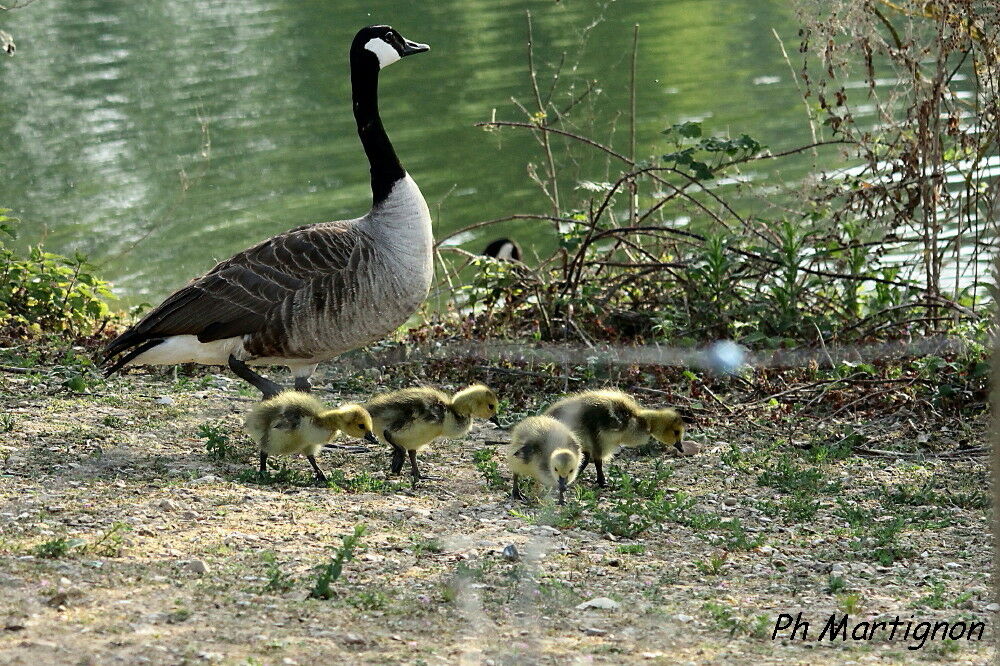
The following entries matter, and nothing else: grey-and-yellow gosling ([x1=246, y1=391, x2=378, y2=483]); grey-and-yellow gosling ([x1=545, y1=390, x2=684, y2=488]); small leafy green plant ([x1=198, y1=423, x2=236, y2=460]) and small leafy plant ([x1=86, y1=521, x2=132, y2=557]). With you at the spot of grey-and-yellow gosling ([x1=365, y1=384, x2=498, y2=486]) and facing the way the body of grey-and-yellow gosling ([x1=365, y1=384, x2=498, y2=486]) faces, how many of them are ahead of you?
1

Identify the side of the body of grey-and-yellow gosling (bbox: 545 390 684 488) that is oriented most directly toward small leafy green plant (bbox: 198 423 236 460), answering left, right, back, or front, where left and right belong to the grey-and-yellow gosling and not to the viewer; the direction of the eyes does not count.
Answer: back

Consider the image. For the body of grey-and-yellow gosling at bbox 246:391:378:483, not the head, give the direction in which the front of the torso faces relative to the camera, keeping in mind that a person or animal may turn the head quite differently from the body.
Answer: to the viewer's right

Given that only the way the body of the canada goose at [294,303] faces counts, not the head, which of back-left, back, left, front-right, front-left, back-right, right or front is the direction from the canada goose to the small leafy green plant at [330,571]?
right

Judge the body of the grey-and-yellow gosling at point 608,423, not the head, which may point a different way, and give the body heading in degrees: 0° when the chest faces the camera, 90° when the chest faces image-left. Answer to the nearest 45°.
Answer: approximately 270°

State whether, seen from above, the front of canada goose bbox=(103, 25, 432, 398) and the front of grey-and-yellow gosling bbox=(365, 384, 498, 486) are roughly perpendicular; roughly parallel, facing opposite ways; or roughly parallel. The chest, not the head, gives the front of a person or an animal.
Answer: roughly parallel

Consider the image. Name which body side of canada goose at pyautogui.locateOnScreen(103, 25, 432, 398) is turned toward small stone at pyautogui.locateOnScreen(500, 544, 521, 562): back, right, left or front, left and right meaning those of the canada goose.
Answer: right

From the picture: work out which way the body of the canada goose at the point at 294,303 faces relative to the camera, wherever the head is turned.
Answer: to the viewer's right

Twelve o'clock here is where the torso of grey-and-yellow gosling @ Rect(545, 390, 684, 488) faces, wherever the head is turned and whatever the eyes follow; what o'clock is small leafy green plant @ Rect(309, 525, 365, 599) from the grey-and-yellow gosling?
The small leafy green plant is roughly at 4 o'clock from the grey-and-yellow gosling.

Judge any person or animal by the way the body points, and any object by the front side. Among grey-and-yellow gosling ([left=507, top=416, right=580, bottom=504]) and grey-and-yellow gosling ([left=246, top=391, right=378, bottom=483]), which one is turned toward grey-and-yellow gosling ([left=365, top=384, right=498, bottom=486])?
grey-and-yellow gosling ([left=246, top=391, right=378, bottom=483])

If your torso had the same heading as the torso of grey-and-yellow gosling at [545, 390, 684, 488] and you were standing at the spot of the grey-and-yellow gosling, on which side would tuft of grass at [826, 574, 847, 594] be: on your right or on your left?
on your right
